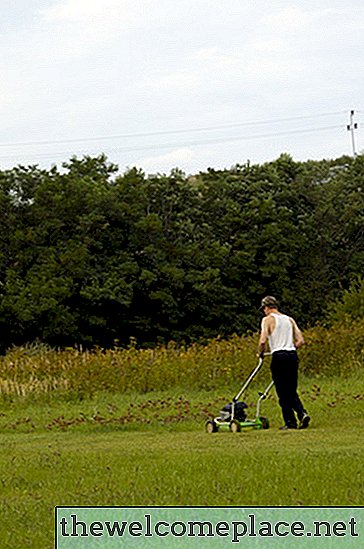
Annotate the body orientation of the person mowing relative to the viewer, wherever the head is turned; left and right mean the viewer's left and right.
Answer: facing away from the viewer and to the left of the viewer
